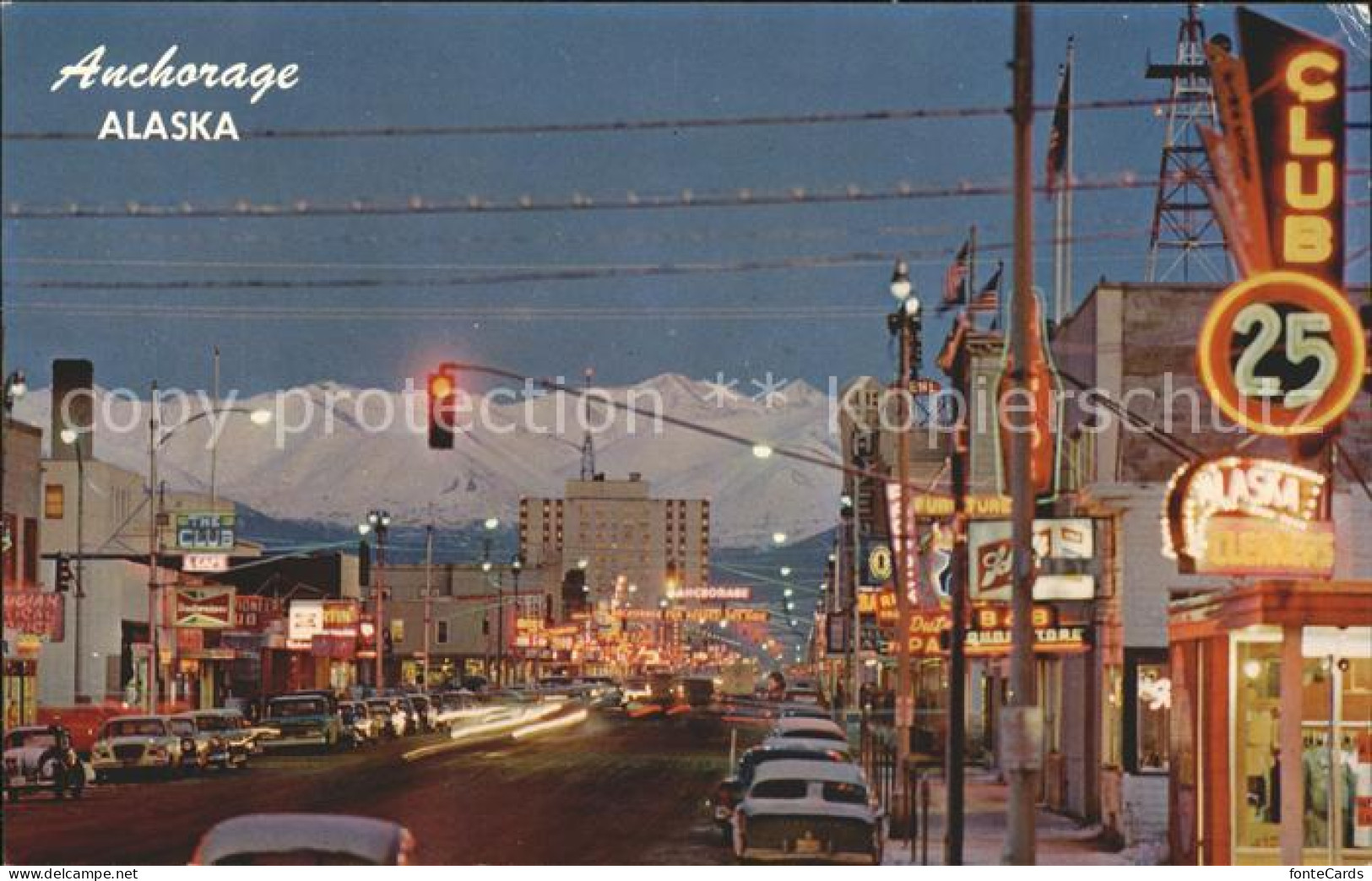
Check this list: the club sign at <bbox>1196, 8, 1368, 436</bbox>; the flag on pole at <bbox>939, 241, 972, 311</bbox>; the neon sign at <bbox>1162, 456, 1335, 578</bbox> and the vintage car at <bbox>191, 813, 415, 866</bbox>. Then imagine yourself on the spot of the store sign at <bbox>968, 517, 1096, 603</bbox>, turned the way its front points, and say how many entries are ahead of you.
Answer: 3

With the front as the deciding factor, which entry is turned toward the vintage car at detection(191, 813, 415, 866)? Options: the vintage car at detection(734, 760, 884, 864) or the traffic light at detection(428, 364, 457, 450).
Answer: the traffic light

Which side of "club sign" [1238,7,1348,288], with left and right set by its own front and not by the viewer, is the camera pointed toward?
front

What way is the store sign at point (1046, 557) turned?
toward the camera

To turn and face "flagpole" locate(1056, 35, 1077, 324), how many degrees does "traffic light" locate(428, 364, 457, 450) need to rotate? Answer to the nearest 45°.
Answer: approximately 135° to its left

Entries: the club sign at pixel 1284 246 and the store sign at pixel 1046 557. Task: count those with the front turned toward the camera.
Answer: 2

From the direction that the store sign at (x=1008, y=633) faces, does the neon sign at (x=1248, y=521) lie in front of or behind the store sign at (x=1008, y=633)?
in front

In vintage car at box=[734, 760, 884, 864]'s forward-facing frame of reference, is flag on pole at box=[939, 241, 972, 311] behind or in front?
in front

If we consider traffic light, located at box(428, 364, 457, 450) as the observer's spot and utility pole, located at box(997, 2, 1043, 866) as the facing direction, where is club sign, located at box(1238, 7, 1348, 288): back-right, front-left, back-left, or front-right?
front-left

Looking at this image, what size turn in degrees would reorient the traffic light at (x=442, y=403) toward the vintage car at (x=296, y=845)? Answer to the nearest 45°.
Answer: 0° — it already faces it

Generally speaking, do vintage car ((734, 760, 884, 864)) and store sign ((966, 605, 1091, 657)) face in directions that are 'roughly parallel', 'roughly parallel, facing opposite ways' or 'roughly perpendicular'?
roughly parallel, facing opposite ways

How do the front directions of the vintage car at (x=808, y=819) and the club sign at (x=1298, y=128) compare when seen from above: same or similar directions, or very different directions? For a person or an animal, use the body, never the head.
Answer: very different directions

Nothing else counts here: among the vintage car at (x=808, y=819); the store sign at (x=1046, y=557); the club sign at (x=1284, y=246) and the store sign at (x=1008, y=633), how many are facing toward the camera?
3

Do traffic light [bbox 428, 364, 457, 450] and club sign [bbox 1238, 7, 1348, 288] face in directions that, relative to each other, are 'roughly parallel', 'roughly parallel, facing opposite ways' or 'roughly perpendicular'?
roughly parallel

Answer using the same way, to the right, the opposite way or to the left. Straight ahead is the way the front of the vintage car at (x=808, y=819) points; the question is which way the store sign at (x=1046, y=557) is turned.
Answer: the opposite way
